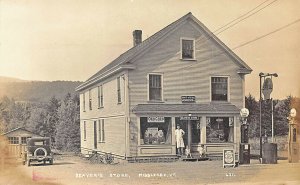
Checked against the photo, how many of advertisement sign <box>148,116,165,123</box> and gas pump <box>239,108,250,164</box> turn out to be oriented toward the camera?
2
